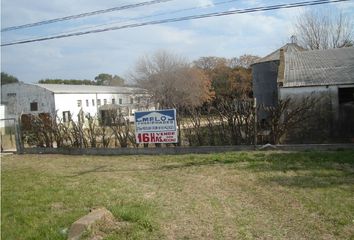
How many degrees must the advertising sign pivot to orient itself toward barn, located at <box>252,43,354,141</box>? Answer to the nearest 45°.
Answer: approximately 90° to its left

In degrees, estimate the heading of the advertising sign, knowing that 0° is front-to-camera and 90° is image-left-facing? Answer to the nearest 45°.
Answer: approximately 0°
